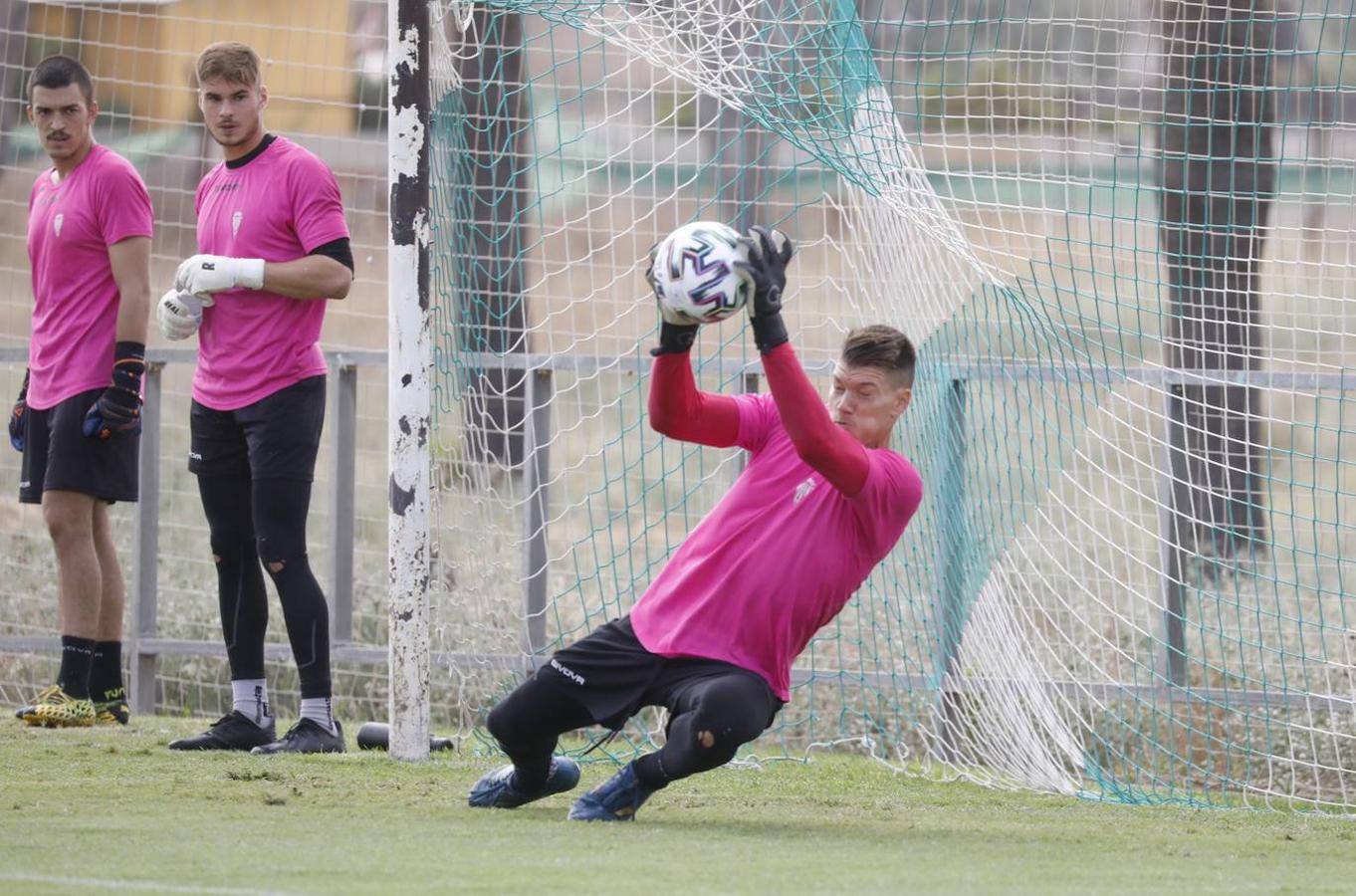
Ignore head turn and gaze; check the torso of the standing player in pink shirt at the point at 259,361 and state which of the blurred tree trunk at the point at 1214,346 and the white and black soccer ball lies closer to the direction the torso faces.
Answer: the white and black soccer ball

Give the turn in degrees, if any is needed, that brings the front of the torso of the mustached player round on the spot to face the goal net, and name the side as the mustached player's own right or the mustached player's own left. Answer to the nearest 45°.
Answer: approximately 135° to the mustached player's own left

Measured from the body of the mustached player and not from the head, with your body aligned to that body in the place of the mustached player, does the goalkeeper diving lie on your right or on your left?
on your left

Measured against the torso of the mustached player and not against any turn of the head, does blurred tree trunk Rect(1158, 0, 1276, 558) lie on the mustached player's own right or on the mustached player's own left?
on the mustached player's own left

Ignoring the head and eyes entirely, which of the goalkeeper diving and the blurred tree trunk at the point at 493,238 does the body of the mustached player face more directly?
the goalkeeper diving

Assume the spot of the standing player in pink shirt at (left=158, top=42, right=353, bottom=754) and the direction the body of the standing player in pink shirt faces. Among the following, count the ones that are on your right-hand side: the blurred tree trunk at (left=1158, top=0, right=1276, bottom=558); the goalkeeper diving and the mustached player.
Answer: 1

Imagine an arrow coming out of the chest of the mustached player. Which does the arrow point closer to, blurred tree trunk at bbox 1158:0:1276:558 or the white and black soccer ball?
the white and black soccer ball

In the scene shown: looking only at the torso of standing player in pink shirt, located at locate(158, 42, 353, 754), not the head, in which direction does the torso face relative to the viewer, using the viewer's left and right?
facing the viewer and to the left of the viewer

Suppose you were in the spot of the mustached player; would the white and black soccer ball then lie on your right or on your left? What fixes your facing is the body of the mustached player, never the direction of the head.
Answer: on your left

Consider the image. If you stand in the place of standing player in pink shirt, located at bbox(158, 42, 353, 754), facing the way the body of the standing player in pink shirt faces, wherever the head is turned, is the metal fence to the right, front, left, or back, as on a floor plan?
back

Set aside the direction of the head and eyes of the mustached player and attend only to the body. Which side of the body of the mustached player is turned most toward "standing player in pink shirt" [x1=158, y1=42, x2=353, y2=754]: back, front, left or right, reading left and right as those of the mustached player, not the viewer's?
left

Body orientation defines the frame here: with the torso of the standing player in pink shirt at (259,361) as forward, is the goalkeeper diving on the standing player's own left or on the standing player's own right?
on the standing player's own left

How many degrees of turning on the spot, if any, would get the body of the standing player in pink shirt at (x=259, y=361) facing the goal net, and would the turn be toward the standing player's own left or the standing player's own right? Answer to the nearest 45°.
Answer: approximately 135° to the standing player's own left

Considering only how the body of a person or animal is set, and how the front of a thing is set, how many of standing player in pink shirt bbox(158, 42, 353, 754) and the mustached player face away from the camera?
0

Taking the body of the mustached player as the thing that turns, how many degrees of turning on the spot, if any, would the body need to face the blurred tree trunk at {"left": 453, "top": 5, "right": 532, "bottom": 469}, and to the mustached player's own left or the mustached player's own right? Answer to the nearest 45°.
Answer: approximately 135° to the mustached player's own left
